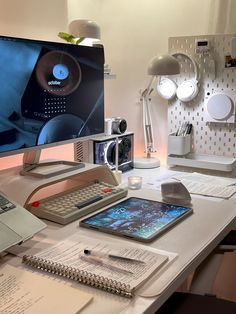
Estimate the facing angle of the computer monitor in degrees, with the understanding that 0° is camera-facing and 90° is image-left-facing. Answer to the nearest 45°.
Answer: approximately 315°

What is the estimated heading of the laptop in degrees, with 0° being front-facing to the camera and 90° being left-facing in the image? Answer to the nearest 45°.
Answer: approximately 315°

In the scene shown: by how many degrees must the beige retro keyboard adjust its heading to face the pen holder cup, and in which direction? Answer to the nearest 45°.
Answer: approximately 90° to its left

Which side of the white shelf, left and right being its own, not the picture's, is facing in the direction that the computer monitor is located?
front

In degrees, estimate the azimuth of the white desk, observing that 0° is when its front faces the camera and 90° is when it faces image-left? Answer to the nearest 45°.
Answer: approximately 315°

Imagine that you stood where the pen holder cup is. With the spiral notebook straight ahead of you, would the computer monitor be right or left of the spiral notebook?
right

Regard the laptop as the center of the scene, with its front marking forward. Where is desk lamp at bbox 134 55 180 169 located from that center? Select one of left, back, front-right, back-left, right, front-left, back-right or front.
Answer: left

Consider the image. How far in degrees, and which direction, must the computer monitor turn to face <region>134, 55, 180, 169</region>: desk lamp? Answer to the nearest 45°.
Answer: approximately 90° to its left

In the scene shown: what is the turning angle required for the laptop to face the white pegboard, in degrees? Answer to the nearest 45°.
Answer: approximately 90° to its left
